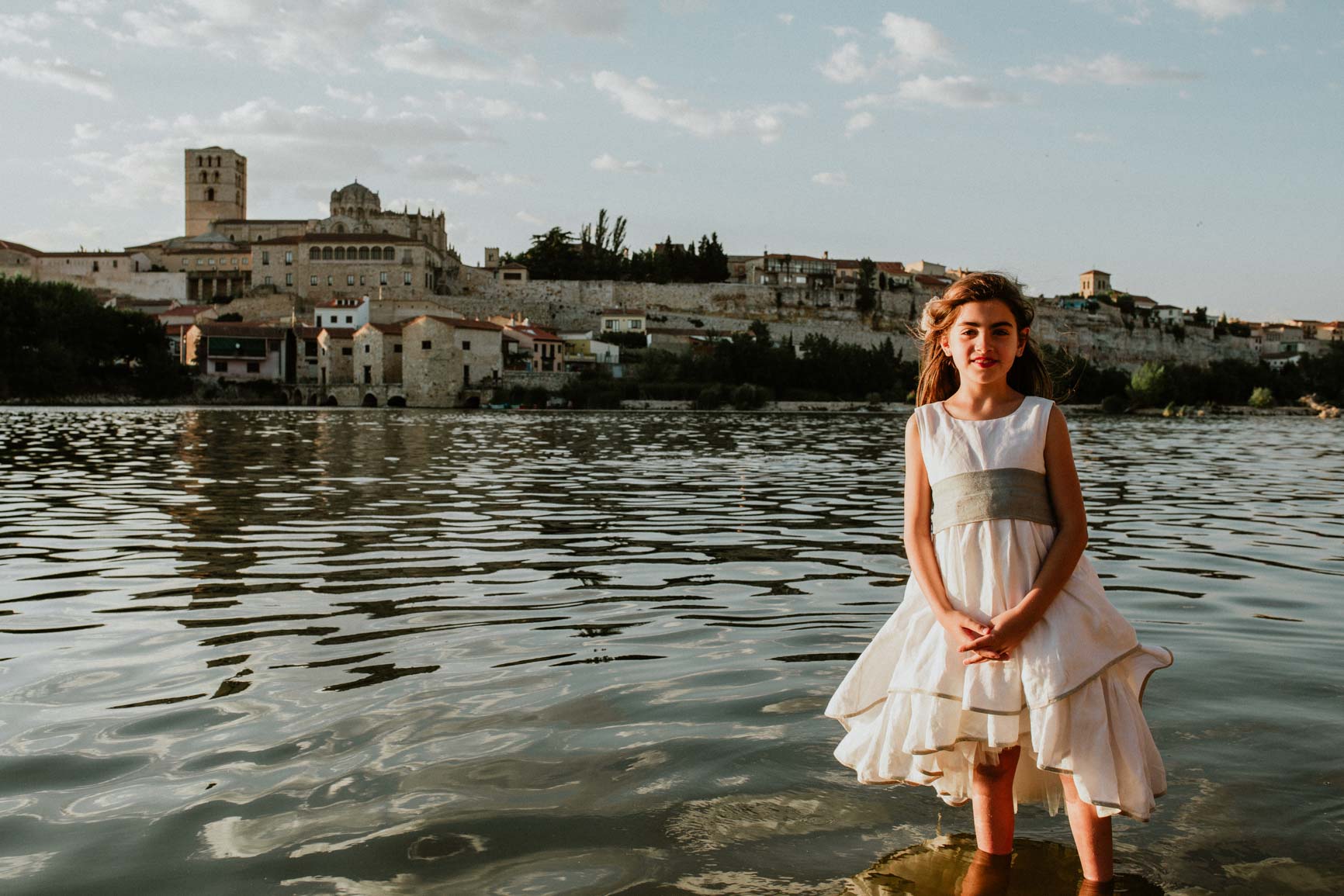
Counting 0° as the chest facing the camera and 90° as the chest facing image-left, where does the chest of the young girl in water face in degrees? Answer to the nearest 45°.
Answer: approximately 0°
